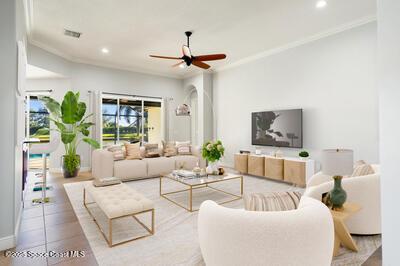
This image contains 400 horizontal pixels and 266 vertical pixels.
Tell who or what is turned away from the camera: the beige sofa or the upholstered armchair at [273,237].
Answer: the upholstered armchair

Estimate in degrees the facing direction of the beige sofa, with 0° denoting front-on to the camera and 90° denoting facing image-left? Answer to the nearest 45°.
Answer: approximately 315°

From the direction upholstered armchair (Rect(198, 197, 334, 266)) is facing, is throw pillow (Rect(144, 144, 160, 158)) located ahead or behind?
ahead

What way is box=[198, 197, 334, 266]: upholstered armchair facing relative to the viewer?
away from the camera

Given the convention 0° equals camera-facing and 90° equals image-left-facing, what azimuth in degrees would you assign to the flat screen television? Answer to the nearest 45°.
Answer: approximately 45°

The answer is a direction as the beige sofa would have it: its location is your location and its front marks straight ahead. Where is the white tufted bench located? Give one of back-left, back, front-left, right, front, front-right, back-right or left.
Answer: front-right

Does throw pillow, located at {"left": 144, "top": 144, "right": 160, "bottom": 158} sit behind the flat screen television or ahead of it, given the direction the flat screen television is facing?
ahead

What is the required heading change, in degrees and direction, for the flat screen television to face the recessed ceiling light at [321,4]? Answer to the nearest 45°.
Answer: approximately 45° to its left

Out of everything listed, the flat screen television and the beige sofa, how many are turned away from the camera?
0

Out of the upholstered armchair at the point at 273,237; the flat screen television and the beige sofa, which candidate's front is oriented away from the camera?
the upholstered armchair

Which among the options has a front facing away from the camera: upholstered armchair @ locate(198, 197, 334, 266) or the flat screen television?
the upholstered armchair

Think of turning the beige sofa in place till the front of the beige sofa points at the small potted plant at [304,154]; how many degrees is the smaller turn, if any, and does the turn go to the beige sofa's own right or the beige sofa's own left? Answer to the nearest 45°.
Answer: approximately 45° to the beige sofa's own left
